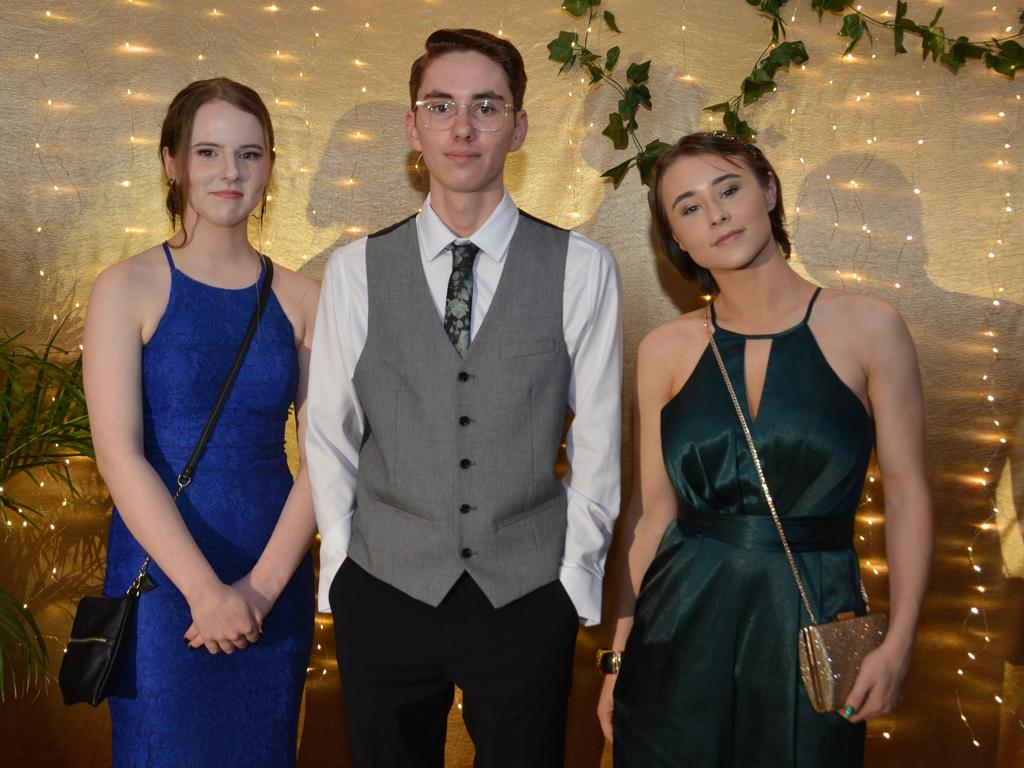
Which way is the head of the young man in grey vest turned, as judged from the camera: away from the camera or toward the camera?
toward the camera

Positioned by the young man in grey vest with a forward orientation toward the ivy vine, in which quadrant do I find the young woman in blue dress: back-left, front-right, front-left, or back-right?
back-left

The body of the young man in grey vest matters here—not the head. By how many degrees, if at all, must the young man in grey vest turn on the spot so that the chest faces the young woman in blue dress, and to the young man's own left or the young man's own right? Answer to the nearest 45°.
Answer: approximately 135° to the young man's own right

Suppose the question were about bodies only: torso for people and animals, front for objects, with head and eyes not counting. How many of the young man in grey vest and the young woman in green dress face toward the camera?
2

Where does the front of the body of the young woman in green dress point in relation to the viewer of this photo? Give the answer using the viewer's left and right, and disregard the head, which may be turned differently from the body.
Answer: facing the viewer

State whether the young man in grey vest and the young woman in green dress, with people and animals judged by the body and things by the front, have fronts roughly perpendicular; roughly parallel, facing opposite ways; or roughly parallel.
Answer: roughly parallel

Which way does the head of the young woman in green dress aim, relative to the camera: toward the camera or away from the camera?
toward the camera

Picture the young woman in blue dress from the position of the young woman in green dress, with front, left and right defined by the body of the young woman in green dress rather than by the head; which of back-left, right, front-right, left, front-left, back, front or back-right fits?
right

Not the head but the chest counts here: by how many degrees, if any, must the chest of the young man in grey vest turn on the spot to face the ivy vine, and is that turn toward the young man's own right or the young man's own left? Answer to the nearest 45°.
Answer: approximately 135° to the young man's own left

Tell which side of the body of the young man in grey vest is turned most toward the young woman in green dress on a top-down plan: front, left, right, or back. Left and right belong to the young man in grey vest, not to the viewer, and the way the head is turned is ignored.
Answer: left

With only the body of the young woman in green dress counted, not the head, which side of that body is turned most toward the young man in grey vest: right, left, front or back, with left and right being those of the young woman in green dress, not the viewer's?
right
